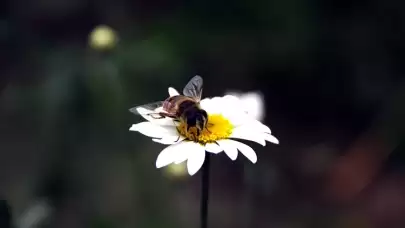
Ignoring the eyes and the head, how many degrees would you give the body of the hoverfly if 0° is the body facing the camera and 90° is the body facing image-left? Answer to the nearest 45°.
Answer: approximately 315°

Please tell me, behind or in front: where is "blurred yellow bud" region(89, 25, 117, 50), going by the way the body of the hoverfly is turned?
behind
